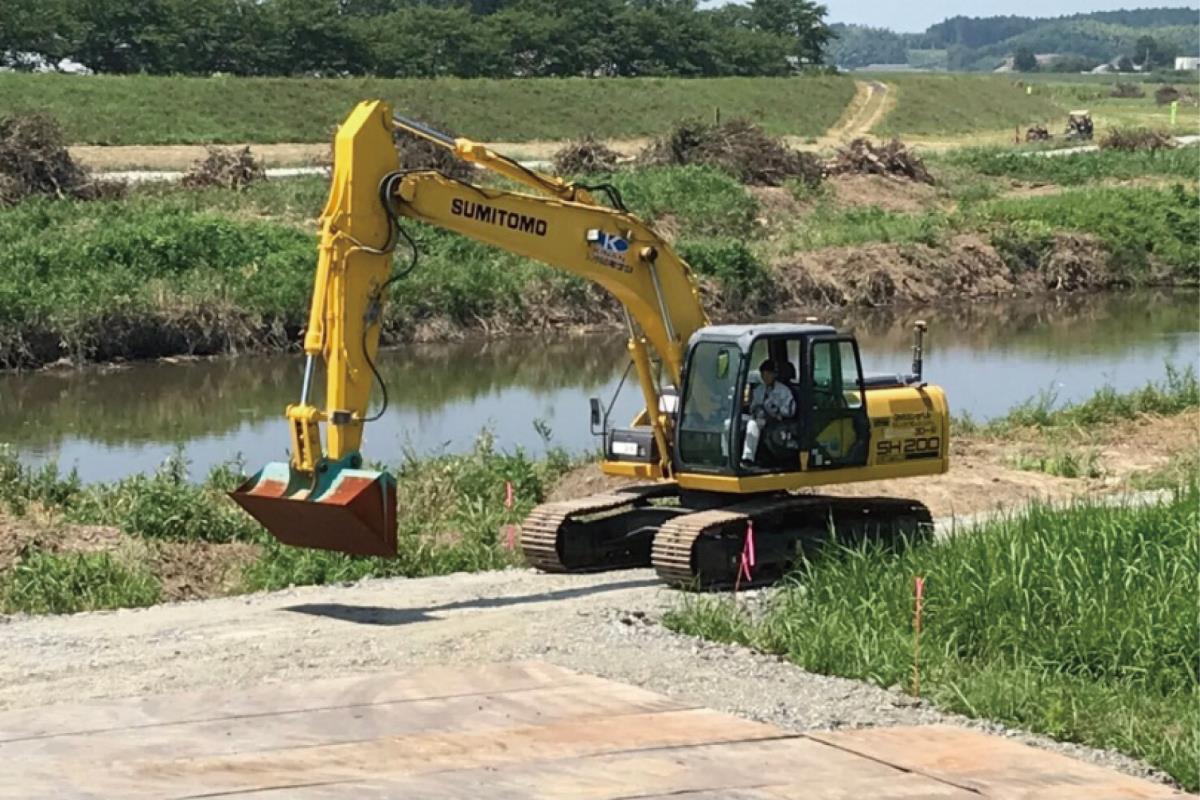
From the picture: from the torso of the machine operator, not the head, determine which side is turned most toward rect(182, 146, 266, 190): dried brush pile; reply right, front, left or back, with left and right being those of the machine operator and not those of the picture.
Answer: right

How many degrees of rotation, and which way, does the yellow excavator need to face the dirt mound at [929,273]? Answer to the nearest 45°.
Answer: approximately 135° to its right

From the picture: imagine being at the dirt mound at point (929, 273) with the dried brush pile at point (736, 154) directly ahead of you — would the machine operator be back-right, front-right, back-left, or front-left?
back-left

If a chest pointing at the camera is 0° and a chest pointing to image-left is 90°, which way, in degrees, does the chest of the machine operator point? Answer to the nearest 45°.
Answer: approximately 45°

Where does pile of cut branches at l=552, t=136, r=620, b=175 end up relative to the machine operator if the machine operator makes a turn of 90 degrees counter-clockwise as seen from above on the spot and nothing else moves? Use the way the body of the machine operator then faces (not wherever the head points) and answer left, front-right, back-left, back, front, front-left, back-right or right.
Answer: back-left

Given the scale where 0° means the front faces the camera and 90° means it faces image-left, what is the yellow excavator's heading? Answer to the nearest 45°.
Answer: approximately 45°
